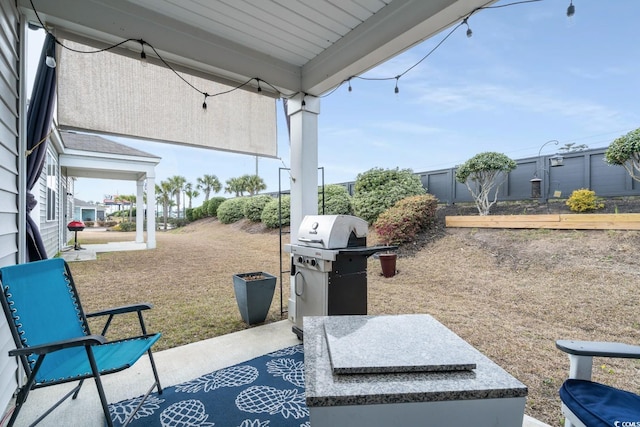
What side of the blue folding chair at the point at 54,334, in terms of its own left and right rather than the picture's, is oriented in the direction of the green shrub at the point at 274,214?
left

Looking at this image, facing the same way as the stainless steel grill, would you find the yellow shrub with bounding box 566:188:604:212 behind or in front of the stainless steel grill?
behind

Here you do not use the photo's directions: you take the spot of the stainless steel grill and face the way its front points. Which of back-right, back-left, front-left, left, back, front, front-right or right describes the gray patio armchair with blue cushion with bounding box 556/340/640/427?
left

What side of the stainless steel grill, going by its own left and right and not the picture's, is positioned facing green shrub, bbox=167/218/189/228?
right

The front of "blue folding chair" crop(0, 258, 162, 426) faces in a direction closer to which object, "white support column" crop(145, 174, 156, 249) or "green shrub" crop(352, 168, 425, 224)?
the green shrub

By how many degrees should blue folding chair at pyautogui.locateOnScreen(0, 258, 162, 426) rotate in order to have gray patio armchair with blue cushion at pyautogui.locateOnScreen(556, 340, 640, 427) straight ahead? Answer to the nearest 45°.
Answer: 0° — it already faces it

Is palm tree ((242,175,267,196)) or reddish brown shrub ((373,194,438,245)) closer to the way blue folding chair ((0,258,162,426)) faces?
the reddish brown shrub

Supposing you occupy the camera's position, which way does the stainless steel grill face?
facing the viewer and to the left of the viewer

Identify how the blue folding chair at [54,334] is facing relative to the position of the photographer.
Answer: facing the viewer and to the right of the viewer

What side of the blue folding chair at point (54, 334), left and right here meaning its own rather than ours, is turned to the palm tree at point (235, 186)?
left

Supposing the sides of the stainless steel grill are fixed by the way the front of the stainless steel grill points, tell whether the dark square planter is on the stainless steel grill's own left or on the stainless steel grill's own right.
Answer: on the stainless steel grill's own right

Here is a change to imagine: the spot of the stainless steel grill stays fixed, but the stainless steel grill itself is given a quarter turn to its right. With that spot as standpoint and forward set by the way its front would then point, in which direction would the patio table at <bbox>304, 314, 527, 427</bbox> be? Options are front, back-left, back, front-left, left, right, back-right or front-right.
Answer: back-left
